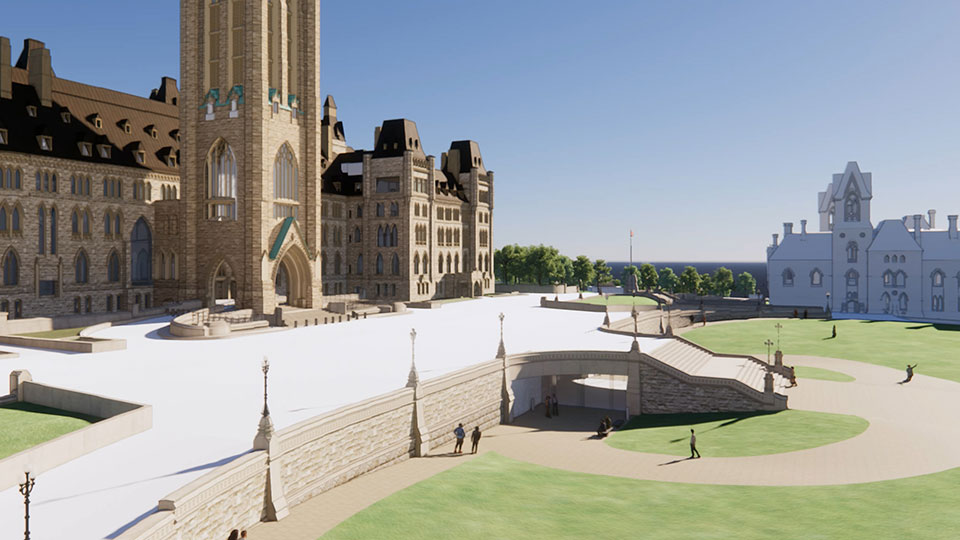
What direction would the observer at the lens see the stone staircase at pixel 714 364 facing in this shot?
facing to the right of the viewer

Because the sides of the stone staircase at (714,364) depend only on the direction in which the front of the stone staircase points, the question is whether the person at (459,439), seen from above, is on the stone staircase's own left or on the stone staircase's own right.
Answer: on the stone staircase's own right

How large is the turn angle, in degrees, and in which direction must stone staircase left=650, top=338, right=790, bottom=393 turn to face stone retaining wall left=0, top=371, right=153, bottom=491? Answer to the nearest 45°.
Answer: approximately 135° to its right
